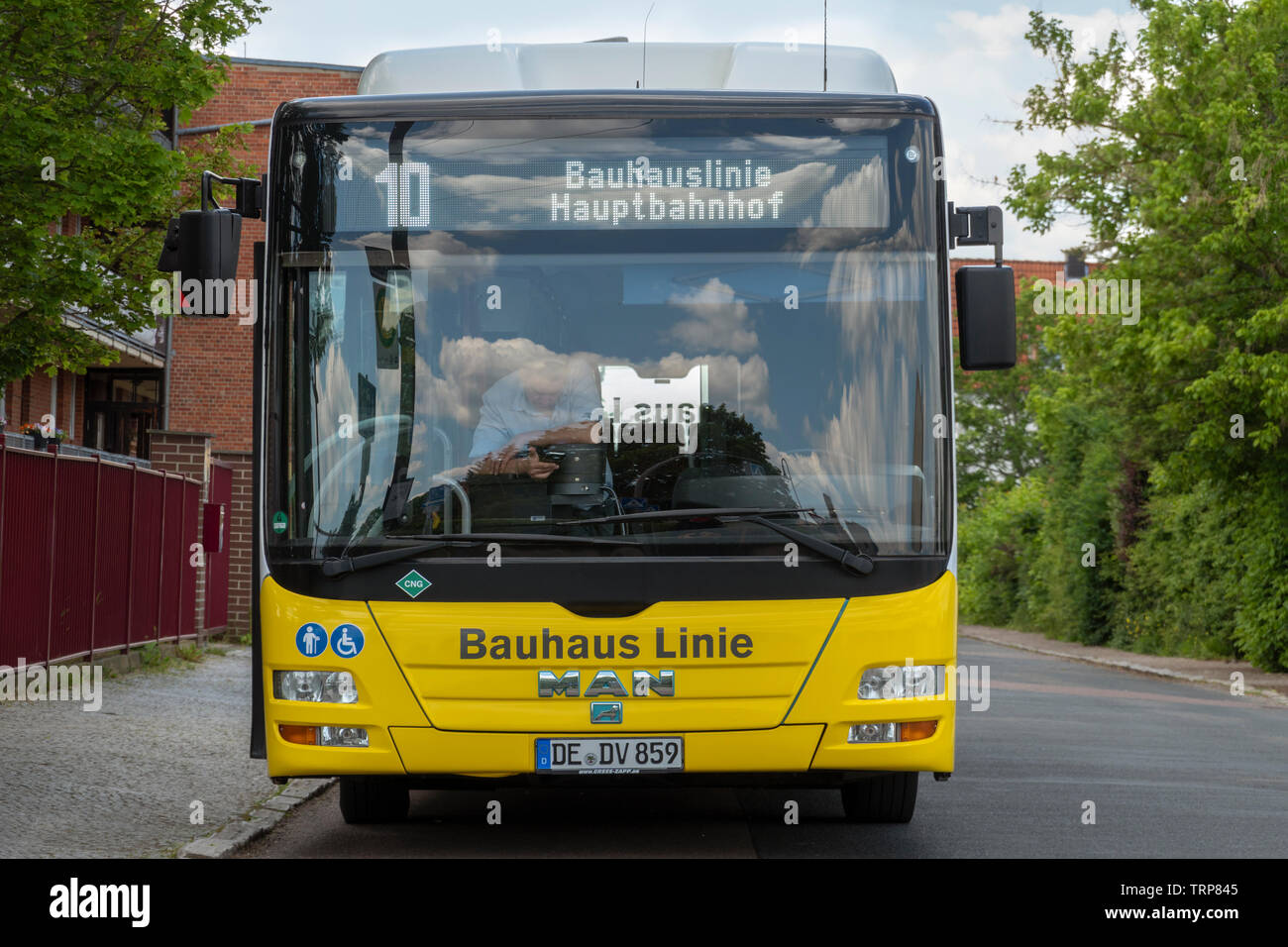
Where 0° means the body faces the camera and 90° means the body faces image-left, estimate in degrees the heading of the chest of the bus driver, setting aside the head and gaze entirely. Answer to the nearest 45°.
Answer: approximately 0°

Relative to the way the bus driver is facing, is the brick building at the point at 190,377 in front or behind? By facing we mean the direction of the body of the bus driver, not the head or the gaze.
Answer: behind

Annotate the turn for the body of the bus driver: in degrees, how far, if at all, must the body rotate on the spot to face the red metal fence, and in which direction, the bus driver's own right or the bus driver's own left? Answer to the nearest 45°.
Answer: approximately 135° to the bus driver's own right
